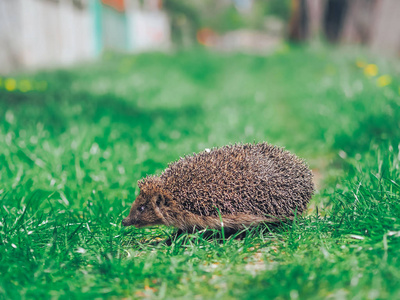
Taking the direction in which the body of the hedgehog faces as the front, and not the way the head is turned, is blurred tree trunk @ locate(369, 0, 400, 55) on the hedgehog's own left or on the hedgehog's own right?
on the hedgehog's own right

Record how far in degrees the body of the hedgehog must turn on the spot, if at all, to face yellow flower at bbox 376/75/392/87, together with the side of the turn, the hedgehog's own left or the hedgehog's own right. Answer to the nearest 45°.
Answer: approximately 135° to the hedgehog's own right

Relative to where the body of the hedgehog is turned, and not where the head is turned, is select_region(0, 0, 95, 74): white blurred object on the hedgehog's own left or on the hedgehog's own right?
on the hedgehog's own right

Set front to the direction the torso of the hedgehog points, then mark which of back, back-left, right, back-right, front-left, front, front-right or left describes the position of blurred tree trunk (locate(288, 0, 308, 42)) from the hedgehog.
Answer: right

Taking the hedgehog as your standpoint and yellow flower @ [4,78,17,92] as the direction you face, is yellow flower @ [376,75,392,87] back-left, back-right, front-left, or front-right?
front-right

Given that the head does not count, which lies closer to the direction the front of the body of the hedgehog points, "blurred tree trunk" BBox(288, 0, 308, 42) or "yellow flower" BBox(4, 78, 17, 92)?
the yellow flower

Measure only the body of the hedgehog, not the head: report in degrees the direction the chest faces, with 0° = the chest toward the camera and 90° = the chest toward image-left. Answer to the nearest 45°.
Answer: approximately 90°

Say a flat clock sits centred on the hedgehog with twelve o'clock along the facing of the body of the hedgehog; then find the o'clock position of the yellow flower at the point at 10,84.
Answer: The yellow flower is roughly at 2 o'clock from the hedgehog.

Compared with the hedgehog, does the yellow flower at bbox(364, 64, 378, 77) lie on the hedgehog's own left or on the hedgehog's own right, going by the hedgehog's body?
on the hedgehog's own right

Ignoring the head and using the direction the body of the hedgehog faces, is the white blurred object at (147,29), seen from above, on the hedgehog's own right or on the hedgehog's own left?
on the hedgehog's own right

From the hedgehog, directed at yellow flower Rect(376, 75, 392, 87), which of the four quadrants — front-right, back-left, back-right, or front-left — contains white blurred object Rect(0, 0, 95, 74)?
front-left

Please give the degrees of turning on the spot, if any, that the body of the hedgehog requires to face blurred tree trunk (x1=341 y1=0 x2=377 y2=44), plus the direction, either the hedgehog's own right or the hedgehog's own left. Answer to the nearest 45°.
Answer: approximately 90° to the hedgehog's own right

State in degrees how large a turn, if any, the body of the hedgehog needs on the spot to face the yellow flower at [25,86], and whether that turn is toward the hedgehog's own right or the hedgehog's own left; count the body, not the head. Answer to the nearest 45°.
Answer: approximately 45° to the hedgehog's own right
